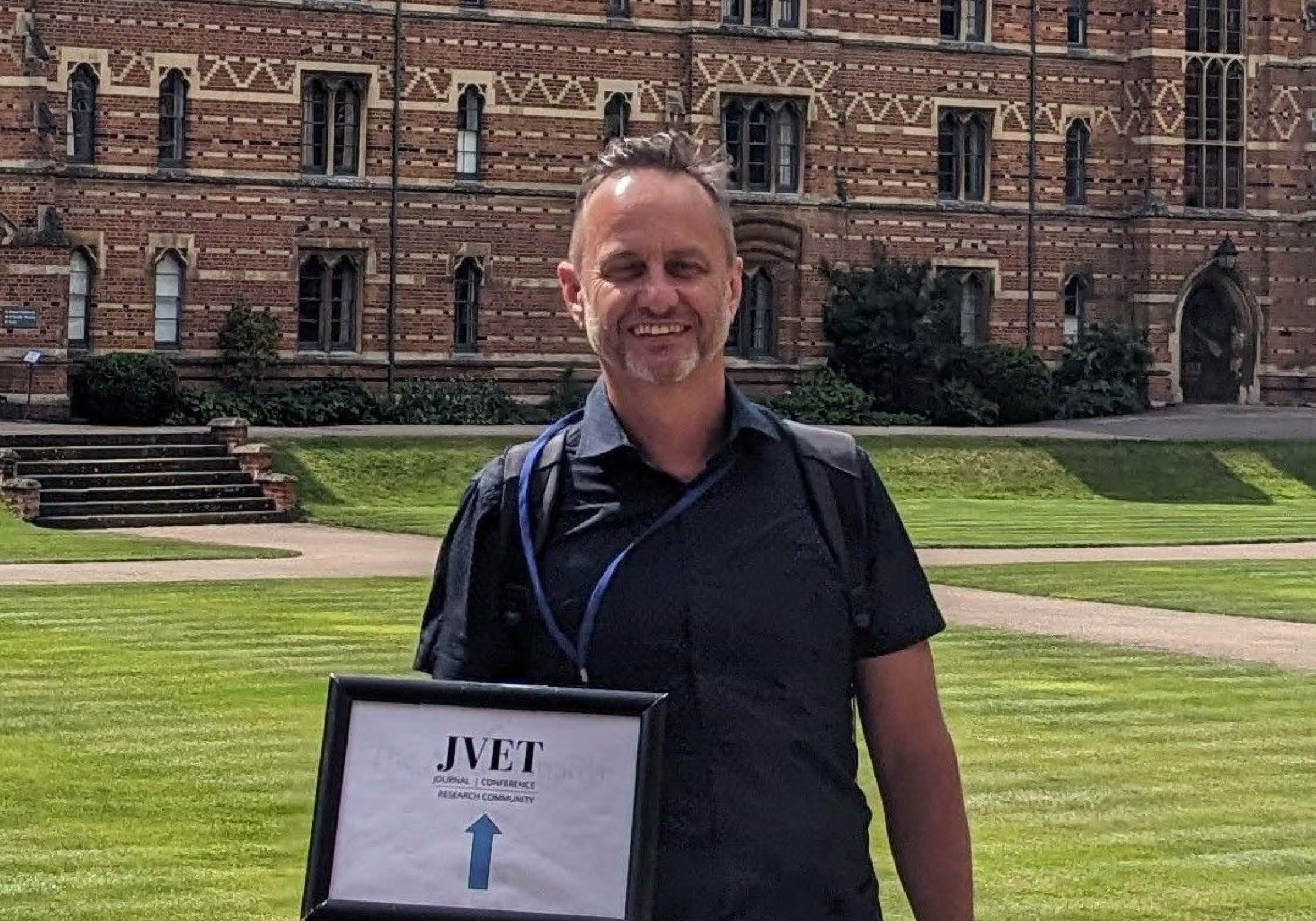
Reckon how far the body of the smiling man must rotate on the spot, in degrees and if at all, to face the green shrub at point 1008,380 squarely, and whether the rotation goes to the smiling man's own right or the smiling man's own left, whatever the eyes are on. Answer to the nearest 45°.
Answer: approximately 180°

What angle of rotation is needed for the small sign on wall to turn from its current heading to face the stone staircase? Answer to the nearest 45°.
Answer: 0° — it already faces it

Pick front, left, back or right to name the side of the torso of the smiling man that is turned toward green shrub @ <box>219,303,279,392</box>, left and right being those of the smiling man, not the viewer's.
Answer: back

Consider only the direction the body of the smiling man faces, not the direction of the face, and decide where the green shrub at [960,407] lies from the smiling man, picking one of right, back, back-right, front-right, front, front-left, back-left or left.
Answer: back

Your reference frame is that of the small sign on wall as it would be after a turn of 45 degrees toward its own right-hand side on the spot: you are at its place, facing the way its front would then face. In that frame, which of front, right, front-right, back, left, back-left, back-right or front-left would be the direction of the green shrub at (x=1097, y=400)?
back-left

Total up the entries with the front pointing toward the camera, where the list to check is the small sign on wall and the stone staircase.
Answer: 2

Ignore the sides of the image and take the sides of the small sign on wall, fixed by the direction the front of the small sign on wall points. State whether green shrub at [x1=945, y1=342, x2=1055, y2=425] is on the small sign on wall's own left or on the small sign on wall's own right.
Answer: on the small sign on wall's own left

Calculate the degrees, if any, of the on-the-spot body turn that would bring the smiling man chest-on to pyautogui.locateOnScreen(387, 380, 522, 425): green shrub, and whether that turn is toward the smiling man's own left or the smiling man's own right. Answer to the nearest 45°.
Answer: approximately 180°

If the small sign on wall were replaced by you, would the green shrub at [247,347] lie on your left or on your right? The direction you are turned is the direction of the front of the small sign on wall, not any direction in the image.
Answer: on your left
